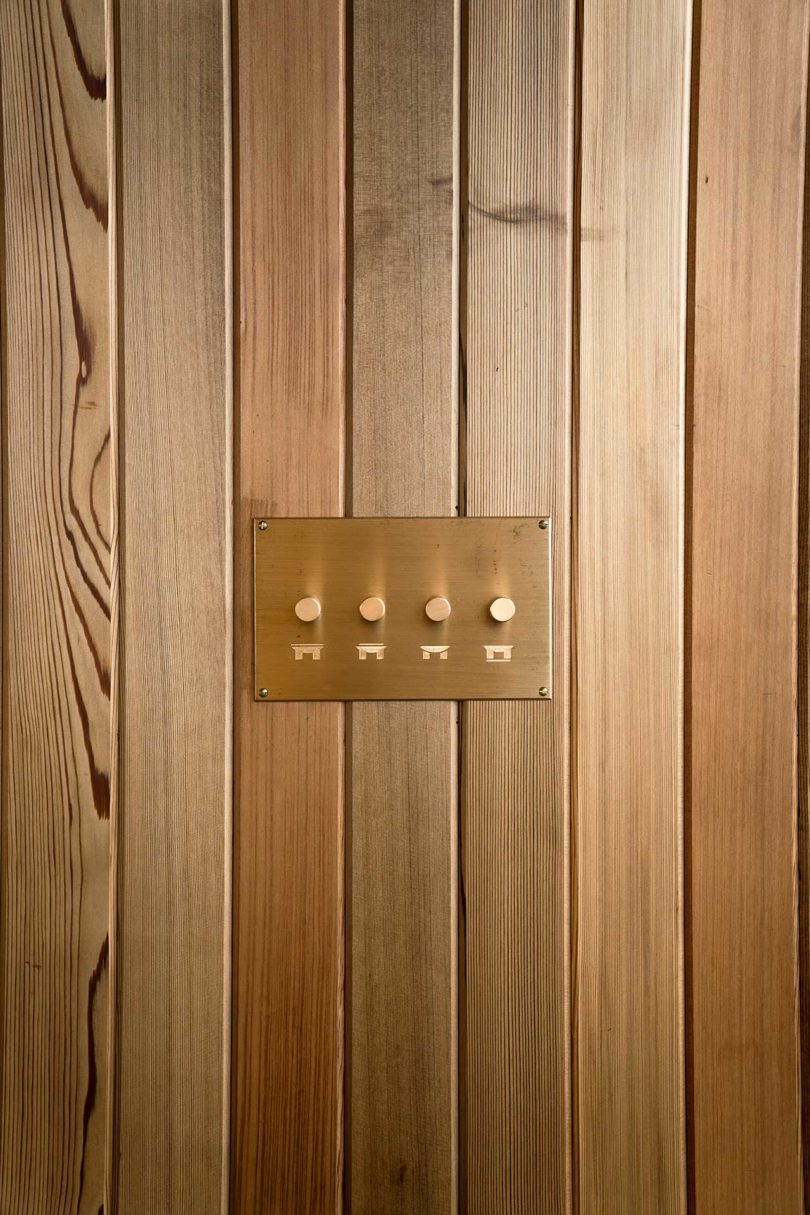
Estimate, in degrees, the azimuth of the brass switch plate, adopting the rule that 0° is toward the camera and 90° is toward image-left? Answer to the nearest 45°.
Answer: approximately 0°
